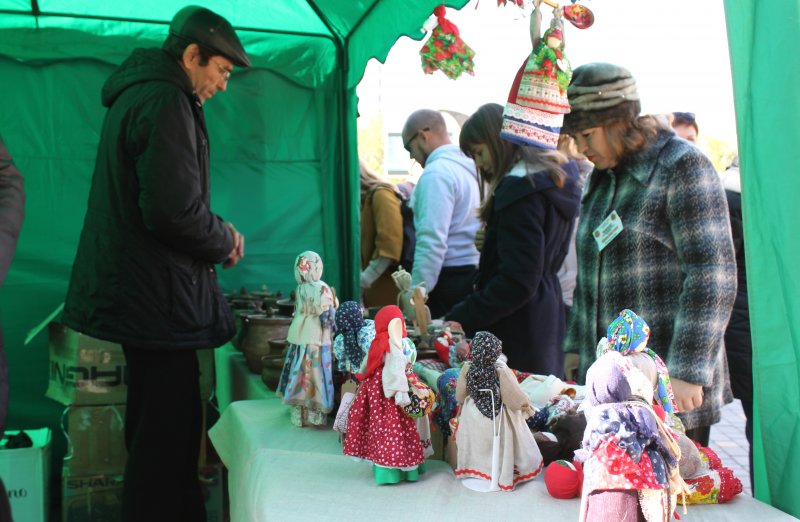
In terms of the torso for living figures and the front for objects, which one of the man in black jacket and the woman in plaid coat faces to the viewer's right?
the man in black jacket

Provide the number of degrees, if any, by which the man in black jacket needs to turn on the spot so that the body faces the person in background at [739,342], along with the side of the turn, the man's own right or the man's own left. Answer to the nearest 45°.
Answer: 0° — they already face them

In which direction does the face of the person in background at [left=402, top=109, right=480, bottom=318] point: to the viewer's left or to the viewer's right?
to the viewer's left

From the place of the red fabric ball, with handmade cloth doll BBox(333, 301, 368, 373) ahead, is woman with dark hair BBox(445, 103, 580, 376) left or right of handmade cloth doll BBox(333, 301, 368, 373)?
right

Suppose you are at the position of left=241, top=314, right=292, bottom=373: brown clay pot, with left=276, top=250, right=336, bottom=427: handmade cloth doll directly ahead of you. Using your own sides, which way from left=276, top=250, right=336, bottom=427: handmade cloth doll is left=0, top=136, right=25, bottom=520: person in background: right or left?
right

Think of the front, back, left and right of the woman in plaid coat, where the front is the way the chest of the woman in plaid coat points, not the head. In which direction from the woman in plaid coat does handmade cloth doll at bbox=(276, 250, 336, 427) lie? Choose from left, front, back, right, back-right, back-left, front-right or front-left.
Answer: front-right

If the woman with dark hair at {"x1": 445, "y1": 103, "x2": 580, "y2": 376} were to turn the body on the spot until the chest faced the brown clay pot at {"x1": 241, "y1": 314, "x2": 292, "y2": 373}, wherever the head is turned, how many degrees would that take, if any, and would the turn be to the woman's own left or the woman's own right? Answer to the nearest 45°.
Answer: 0° — they already face it

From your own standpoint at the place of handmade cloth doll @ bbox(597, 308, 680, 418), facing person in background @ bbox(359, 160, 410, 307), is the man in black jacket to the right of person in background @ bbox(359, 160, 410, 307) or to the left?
left

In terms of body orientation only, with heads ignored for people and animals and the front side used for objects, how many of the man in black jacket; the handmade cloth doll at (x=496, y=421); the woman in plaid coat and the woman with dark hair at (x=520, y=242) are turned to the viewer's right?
1

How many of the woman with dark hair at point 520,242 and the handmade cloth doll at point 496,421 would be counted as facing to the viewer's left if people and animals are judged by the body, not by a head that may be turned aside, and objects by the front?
1

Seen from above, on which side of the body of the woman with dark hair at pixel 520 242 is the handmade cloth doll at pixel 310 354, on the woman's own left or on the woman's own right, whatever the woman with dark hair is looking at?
on the woman's own left

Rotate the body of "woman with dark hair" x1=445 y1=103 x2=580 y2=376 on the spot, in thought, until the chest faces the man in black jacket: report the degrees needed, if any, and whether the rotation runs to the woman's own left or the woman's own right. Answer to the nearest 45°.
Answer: approximately 45° to the woman's own left
